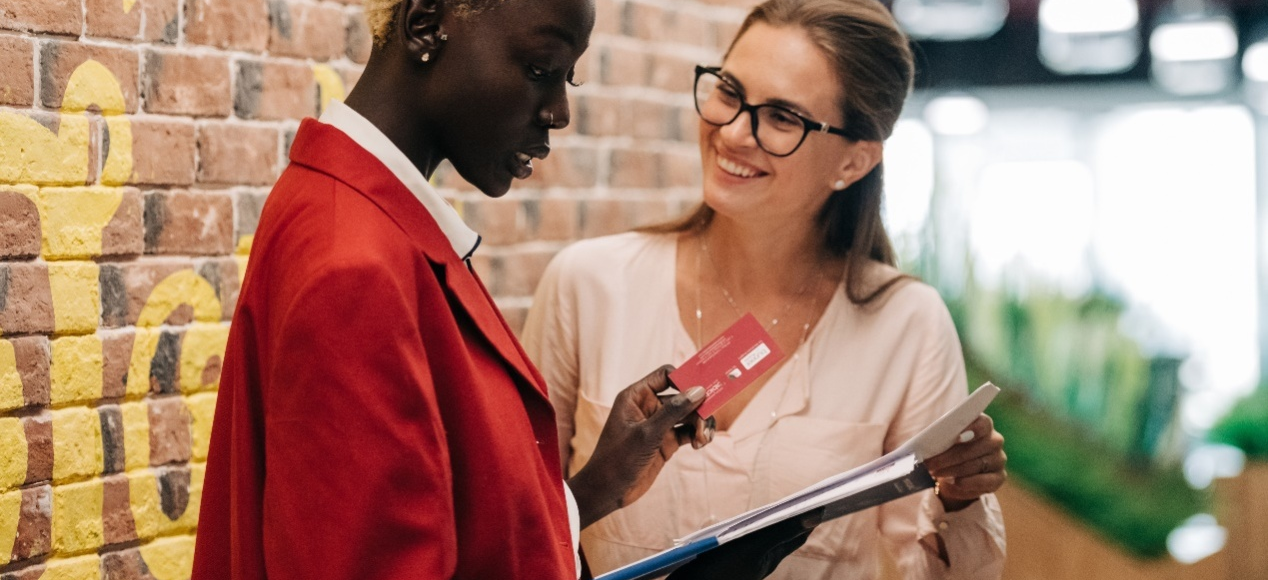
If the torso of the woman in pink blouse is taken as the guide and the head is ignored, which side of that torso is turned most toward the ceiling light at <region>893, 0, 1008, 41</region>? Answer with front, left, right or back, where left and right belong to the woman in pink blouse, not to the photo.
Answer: back

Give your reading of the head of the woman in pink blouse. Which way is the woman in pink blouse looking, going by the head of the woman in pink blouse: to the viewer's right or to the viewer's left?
to the viewer's left

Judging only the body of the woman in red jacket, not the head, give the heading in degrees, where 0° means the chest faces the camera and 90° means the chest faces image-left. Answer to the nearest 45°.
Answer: approximately 270°

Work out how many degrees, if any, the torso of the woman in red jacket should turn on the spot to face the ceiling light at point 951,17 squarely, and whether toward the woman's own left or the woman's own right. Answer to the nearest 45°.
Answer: approximately 45° to the woman's own left

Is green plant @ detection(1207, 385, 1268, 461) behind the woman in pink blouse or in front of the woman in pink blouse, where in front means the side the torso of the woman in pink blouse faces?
behind

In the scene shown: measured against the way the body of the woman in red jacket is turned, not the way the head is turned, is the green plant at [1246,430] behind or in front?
in front

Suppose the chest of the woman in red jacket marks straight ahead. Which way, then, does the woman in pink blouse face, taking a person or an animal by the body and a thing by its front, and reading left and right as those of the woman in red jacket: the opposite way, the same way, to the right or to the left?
to the right

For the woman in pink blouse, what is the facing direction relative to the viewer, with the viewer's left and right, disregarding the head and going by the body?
facing the viewer

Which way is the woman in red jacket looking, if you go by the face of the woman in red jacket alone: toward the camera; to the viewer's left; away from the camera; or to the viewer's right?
to the viewer's right

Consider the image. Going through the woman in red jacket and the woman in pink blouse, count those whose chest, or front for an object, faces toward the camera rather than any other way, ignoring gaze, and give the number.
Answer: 1

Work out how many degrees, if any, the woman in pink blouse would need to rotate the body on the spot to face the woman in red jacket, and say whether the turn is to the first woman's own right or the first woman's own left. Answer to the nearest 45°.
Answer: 0° — they already face them
